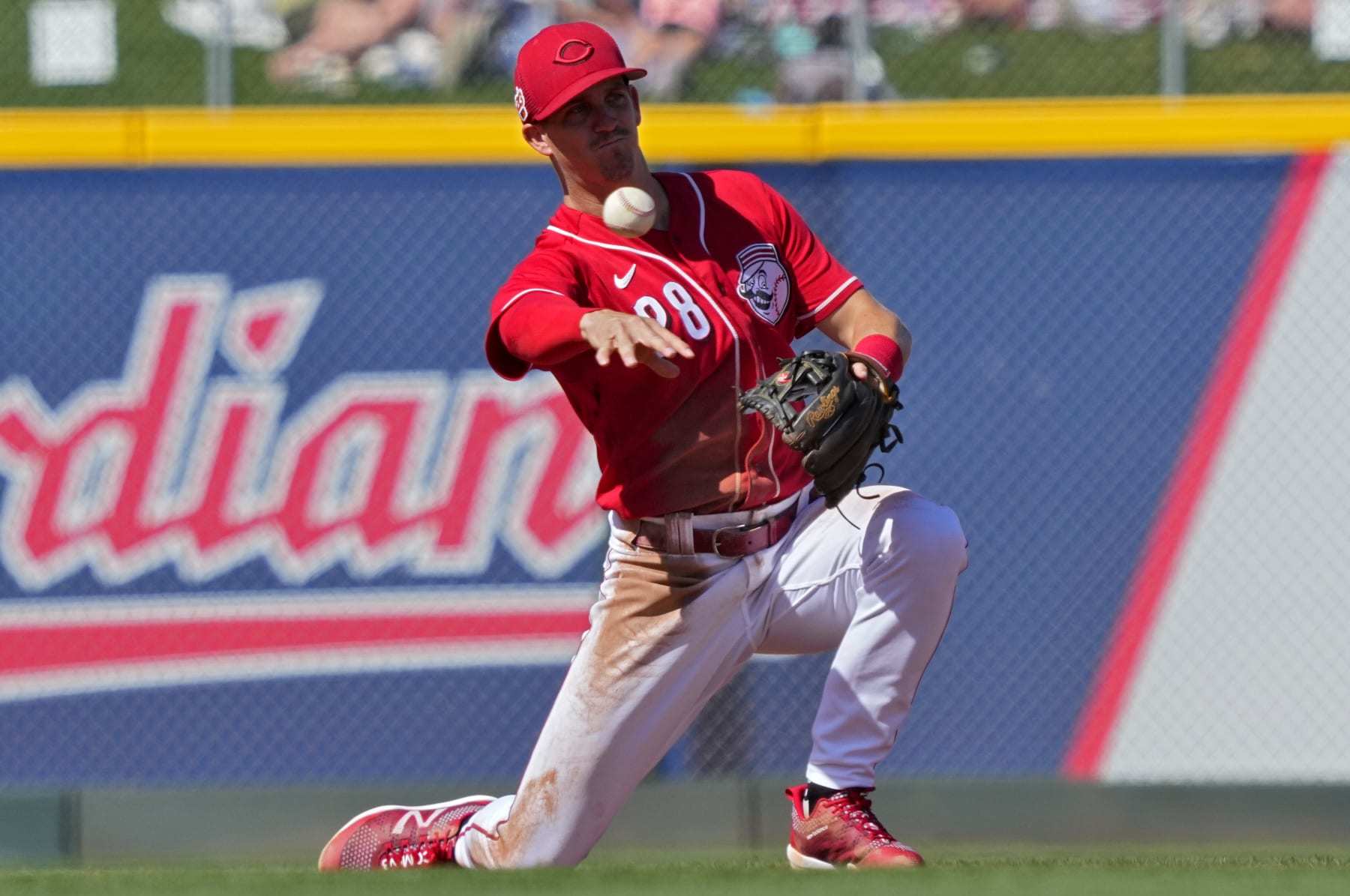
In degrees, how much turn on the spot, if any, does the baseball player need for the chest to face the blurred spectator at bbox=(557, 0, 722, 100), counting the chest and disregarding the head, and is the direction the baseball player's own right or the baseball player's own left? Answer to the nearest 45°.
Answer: approximately 135° to the baseball player's own left

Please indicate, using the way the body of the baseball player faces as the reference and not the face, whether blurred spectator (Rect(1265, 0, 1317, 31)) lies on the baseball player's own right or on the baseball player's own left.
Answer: on the baseball player's own left

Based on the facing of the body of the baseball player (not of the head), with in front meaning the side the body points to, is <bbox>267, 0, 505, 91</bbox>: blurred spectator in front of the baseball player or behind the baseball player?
behind

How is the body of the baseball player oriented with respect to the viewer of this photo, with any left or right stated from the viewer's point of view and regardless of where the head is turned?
facing the viewer and to the right of the viewer

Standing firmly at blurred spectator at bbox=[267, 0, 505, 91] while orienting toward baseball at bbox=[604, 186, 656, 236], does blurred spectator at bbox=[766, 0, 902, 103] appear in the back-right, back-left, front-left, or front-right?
front-left

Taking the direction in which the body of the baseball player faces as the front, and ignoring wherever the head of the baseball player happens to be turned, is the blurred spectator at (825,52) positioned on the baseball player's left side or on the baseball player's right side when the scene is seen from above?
on the baseball player's left side

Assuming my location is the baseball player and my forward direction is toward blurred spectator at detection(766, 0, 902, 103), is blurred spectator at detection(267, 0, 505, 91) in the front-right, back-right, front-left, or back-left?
front-left
